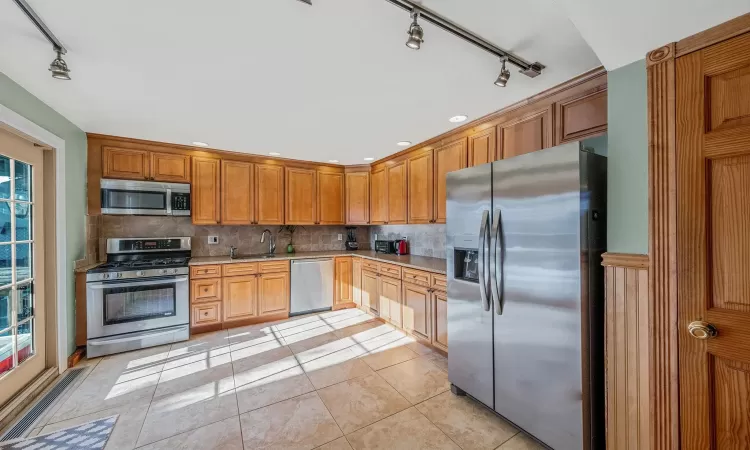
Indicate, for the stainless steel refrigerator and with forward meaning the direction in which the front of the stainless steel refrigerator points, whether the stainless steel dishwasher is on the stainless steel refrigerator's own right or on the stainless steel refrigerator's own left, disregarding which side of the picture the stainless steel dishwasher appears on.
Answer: on the stainless steel refrigerator's own right

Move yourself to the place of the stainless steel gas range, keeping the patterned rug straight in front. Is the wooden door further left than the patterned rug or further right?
left

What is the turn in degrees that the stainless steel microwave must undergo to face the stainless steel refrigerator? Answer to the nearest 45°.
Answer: approximately 45° to its left

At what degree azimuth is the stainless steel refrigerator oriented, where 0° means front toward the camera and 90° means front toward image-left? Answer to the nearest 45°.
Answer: approximately 45°

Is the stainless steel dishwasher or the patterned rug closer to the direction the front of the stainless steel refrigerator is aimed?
the patterned rug

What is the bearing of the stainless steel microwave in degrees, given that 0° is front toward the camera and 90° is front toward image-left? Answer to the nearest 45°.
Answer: approximately 0°
